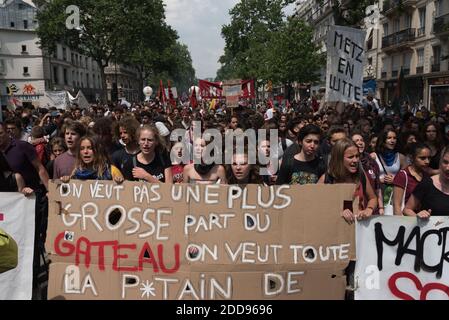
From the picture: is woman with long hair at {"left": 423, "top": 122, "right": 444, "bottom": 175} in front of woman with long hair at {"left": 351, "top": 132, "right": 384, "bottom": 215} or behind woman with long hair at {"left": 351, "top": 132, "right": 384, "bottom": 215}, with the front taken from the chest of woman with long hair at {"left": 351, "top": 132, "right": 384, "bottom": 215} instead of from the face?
behind

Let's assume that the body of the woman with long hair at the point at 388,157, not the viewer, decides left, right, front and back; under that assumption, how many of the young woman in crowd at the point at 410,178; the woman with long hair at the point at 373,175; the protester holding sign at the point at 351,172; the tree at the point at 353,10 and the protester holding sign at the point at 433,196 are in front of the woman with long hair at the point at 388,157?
4

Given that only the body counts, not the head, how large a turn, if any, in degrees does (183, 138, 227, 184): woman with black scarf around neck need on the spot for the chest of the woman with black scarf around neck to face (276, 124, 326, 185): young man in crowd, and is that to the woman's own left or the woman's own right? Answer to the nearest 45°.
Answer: approximately 90° to the woman's own left

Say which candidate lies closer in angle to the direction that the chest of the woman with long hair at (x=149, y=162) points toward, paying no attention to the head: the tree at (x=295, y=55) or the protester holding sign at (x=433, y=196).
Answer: the protester holding sign

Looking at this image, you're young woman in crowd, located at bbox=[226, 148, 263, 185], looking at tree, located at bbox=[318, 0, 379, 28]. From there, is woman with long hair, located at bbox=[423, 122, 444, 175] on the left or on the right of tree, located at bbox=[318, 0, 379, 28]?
right

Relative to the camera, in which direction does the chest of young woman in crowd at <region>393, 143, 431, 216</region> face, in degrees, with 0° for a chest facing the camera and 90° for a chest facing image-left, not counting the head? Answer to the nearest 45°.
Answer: approximately 315°

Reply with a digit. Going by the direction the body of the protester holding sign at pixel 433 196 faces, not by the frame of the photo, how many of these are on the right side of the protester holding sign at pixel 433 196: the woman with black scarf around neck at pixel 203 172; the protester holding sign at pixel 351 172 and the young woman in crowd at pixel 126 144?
3

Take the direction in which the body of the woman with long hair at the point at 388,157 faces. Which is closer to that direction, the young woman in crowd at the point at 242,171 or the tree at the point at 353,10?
the young woman in crowd

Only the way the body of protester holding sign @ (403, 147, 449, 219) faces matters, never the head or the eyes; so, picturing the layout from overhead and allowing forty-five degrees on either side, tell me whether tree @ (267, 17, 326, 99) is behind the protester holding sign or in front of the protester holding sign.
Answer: behind
